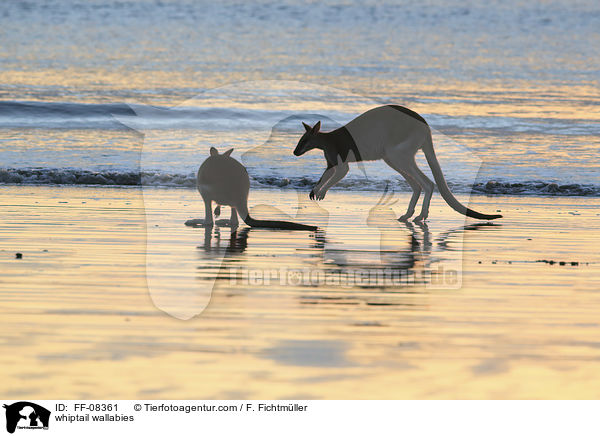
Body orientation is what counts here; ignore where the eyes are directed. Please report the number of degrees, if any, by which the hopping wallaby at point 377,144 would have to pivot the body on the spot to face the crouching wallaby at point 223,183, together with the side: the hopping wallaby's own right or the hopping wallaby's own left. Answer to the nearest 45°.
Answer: approximately 45° to the hopping wallaby's own left

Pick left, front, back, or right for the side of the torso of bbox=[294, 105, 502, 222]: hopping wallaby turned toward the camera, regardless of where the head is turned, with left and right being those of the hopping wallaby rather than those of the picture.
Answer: left
